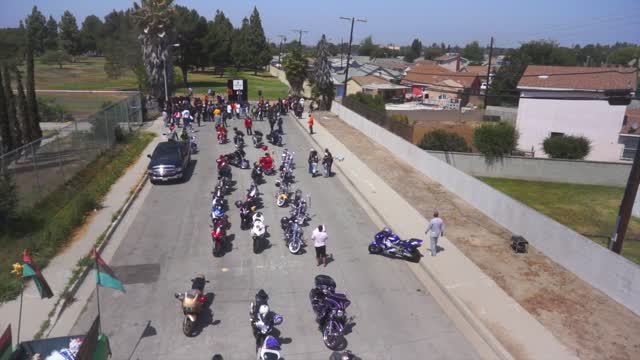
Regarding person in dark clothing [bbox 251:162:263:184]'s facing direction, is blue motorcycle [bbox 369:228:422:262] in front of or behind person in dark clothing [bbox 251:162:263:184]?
in front

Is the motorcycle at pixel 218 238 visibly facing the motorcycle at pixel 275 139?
no

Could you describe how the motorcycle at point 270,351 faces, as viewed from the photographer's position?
facing the viewer

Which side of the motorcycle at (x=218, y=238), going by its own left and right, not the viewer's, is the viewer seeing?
front

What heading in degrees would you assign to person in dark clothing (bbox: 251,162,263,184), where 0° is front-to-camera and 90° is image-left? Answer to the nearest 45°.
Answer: approximately 0°

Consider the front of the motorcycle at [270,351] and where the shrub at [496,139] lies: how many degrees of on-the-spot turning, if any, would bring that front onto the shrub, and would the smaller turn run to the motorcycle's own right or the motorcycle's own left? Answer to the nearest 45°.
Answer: approximately 135° to the motorcycle's own left

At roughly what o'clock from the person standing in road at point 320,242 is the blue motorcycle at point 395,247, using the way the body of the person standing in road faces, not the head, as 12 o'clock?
The blue motorcycle is roughly at 2 o'clock from the person standing in road.

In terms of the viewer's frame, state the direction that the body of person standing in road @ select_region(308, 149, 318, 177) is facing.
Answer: away from the camera
